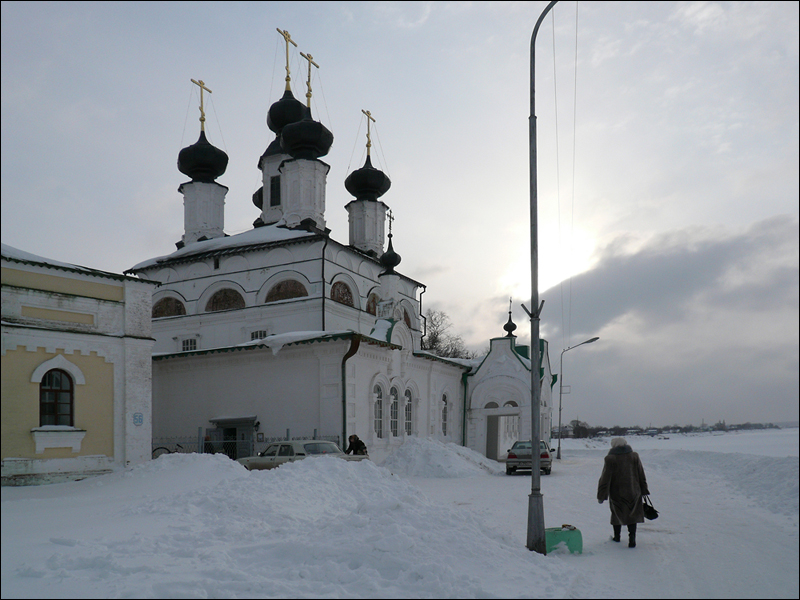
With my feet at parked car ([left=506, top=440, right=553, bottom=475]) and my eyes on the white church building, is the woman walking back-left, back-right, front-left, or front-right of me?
back-left

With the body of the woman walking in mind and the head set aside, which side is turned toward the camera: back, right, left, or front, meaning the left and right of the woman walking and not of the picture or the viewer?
back

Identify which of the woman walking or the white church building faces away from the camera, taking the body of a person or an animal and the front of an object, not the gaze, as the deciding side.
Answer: the woman walking

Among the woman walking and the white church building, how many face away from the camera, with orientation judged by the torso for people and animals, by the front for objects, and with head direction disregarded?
1

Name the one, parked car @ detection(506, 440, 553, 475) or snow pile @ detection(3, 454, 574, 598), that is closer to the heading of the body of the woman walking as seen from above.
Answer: the parked car

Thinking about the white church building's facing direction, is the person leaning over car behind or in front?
in front
